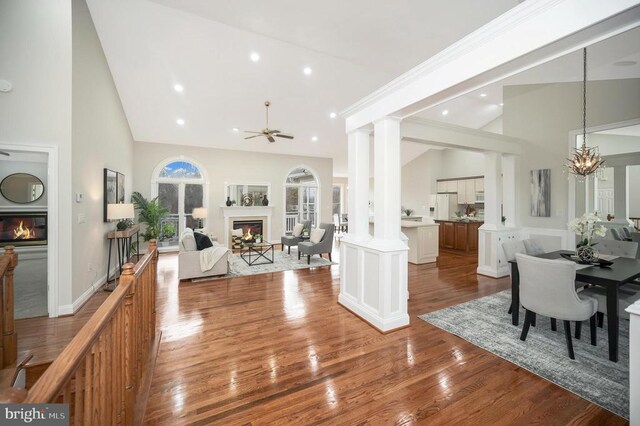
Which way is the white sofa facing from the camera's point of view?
to the viewer's right

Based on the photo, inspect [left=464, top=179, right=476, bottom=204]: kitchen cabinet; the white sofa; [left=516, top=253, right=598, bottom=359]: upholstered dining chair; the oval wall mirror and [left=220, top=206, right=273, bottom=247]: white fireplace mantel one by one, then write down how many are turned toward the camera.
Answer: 3

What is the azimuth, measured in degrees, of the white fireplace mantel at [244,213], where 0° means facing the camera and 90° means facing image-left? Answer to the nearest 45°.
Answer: approximately 0°

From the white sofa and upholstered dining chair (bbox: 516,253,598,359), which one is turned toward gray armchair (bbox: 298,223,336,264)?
the white sofa

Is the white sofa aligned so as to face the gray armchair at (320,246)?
yes

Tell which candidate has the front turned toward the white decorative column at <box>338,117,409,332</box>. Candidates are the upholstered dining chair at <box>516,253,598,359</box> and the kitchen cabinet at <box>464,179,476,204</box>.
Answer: the kitchen cabinet

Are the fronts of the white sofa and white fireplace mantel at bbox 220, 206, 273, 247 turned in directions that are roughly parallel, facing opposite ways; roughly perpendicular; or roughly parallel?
roughly perpendicular

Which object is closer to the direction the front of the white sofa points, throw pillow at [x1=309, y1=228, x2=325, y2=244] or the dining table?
the throw pillow

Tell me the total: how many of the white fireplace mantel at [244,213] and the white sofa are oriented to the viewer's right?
1

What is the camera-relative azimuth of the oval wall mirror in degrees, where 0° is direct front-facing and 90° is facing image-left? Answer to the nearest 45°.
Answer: approximately 0°

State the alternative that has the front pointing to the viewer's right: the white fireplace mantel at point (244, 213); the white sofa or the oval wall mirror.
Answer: the white sofa

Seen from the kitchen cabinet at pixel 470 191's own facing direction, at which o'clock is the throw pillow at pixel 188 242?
The throw pillow is roughly at 1 o'clock from the kitchen cabinet.

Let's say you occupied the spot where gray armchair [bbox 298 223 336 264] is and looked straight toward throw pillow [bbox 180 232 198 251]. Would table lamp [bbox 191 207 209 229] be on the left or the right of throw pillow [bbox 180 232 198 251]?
right

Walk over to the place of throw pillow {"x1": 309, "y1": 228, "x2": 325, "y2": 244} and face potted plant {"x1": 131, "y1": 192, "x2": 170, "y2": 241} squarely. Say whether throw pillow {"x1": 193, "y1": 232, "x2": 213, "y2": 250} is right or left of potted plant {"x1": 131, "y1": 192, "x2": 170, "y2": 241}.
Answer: left
